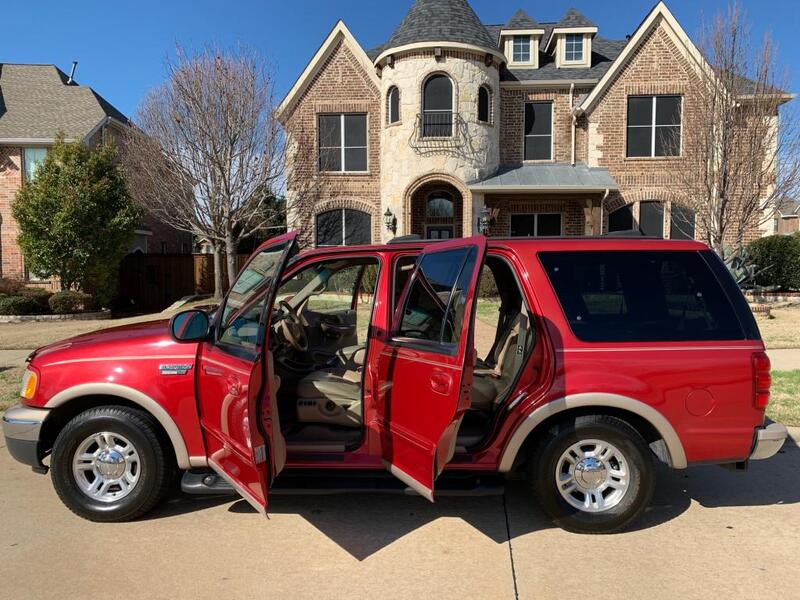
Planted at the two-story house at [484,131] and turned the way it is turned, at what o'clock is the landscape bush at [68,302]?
The landscape bush is roughly at 2 o'clock from the two-story house.

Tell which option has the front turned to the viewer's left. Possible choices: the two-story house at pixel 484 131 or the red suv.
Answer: the red suv

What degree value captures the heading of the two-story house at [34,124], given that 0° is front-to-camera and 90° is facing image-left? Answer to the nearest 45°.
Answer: approximately 0°

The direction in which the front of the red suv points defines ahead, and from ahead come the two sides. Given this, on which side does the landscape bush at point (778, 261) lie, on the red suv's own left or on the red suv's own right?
on the red suv's own right

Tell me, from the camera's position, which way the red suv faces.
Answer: facing to the left of the viewer

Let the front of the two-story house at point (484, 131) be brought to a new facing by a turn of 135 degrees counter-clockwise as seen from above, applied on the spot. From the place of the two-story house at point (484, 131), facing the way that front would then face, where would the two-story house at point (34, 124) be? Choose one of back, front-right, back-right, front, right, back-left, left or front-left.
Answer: back-left

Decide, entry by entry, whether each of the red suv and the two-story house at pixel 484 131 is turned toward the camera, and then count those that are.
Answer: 1

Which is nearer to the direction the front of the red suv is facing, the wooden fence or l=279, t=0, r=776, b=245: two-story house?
the wooden fence

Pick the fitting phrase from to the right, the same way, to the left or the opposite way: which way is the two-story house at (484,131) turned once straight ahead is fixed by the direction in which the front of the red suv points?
to the left

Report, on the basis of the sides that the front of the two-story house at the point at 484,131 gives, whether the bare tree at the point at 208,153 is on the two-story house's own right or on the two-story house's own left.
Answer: on the two-story house's own right

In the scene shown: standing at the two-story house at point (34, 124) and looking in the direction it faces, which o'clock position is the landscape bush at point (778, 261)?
The landscape bush is roughly at 10 o'clock from the two-story house.

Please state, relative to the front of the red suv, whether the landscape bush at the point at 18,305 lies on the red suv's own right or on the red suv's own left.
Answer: on the red suv's own right

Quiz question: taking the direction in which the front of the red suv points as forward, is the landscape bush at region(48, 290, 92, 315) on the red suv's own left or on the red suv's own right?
on the red suv's own right
